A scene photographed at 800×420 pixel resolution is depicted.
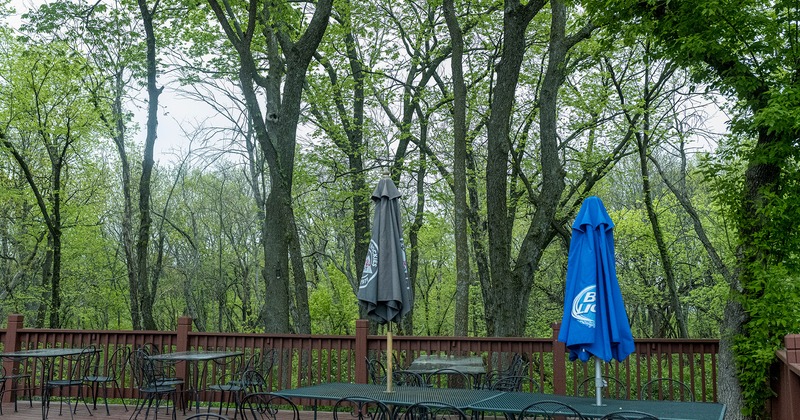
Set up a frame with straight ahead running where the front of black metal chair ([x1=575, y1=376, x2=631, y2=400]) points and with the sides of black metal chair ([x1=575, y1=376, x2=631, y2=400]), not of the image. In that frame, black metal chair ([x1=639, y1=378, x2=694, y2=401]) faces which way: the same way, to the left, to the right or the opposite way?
the same way

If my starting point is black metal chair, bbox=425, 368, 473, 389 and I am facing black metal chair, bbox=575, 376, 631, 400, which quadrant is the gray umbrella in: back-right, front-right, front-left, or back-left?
back-right

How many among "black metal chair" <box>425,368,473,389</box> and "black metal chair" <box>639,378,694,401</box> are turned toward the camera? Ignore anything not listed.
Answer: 2

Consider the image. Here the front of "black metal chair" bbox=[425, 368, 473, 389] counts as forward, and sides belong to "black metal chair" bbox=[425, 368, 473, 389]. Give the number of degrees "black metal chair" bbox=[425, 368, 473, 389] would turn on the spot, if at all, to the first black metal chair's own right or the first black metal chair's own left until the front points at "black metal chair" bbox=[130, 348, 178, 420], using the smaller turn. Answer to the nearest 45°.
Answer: approximately 90° to the first black metal chair's own right

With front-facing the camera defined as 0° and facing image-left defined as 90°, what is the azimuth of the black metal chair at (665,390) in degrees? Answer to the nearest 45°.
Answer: approximately 0°

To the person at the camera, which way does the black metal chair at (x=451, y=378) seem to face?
facing the viewer

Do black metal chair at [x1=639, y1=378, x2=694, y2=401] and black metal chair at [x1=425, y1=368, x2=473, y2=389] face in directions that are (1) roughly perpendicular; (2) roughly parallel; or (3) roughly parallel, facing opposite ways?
roughly parallel

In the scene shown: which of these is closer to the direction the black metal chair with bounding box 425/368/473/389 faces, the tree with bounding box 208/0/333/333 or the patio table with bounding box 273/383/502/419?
the patio table

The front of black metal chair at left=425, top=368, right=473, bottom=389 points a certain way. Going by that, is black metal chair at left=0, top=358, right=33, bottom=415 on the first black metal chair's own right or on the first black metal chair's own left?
on the first black metal chair's own right

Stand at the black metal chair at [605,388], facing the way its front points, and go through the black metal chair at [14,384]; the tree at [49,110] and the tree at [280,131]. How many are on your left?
0

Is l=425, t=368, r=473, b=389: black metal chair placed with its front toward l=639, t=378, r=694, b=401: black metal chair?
no

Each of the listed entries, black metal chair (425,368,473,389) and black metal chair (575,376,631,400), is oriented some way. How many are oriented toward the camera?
2

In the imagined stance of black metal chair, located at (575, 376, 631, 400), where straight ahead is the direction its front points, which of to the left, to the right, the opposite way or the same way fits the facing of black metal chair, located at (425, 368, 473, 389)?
the same way

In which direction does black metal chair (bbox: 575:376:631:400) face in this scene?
toward the camera

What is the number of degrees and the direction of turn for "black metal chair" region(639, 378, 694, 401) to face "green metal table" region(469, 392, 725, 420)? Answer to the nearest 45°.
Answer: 0° — it already faces it

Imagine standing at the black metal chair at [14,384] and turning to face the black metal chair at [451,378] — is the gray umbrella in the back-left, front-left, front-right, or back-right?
front-right

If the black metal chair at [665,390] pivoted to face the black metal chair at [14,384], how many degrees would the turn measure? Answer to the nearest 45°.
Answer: approximately 90° to its right
